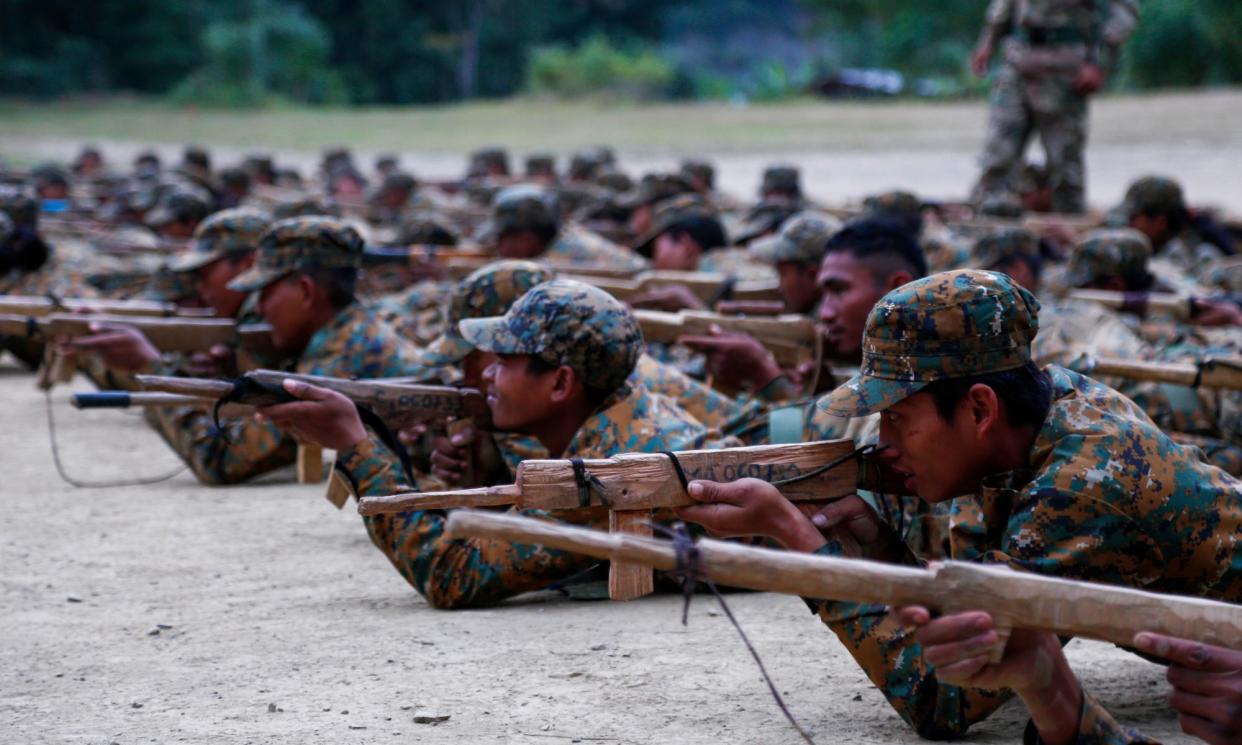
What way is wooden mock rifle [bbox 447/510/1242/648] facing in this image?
to the viewer's left

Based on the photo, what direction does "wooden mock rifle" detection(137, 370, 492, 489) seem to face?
to the viewer's left

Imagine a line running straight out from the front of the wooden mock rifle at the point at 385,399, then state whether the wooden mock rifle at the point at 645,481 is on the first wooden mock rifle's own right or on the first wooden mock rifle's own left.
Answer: on the first wooden mock rifle's own left

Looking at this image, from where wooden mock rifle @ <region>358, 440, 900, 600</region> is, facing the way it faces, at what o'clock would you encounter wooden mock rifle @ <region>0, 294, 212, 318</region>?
wooden mock rifle @ <region>0, 294, 212, 318</region> is roughly at 2 o'clock from wooden mock rifle @ <region>358, 440, 900, 600</region>.

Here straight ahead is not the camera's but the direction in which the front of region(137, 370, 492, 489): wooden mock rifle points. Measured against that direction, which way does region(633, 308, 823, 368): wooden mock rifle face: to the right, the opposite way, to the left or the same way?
the same way

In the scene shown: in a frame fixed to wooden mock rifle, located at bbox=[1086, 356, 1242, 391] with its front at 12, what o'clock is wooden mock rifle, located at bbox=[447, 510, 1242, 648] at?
wooden mock rifle, located at bbox=[447, 510, 1242, 648] is roughly at 9 o'clock from wooden mock rifle, located at bbox=[1086, 356, 1242, 391].

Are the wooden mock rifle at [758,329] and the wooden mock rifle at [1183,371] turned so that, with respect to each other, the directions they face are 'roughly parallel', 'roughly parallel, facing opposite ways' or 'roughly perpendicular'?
roughly parallel

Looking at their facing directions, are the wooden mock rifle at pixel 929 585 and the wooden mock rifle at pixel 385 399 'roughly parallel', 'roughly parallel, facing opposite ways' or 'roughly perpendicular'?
roughly parallel

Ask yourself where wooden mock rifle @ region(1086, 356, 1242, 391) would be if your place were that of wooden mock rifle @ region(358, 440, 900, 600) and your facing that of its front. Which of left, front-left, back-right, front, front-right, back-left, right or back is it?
back-right

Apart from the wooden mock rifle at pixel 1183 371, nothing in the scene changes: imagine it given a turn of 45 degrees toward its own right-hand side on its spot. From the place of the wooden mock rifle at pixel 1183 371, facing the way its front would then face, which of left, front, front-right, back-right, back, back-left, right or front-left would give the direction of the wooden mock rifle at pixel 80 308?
front-left

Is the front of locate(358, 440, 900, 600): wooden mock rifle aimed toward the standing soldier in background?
no

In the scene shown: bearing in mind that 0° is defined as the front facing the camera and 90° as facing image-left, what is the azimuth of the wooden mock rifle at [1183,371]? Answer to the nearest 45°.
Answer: approximately 90°

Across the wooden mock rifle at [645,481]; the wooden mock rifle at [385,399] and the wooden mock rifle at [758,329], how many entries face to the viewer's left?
3

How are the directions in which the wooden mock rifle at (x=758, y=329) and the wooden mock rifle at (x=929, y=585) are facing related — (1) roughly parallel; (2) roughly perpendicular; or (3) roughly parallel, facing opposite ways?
roughly parallel

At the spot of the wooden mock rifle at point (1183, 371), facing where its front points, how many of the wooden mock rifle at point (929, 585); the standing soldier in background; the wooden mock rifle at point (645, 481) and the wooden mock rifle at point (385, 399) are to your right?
1

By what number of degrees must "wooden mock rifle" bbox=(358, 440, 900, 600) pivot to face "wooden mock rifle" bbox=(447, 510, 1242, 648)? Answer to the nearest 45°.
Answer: approximately 135° to its left

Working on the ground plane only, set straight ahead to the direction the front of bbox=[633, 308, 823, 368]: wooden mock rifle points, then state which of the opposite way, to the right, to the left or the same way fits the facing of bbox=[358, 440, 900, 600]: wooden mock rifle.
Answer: the same way

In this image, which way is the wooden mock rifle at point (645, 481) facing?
to the viewer's left

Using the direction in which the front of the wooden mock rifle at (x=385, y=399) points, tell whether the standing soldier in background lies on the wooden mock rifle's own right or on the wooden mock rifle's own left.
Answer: on the wooden mock rifle's own right

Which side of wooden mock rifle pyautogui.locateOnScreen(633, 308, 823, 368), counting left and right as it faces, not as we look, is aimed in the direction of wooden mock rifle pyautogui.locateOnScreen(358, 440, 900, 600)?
left

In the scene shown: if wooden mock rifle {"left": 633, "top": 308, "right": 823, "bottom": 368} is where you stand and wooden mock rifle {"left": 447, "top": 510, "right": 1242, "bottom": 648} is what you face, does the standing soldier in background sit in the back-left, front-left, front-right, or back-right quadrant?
back-left

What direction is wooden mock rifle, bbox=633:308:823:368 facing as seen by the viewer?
to the viewer's left
